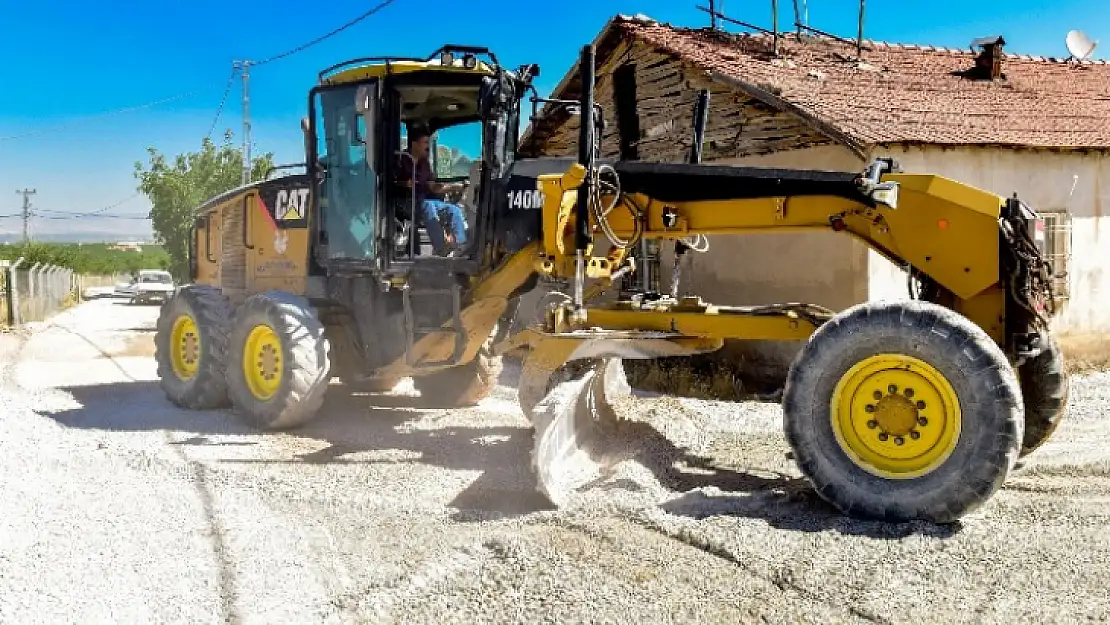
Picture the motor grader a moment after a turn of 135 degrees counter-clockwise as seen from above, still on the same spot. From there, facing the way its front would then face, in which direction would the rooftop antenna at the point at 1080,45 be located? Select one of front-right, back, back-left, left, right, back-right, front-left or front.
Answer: front-right

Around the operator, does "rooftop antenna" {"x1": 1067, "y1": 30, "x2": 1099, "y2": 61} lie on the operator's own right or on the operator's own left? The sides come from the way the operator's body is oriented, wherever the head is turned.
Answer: on the operator's own left

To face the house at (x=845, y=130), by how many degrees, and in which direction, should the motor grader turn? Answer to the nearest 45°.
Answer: approximately 90° to its left

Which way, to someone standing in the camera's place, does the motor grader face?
facing the viewer and to the right of the viewer

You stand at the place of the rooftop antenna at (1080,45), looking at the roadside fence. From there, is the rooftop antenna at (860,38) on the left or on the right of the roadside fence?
left

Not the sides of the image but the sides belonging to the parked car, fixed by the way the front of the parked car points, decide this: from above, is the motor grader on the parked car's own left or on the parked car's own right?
on the parked car's own left

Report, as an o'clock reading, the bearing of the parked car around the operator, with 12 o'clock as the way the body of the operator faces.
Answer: The parked car is roughly at 7 o'clock from the operator.

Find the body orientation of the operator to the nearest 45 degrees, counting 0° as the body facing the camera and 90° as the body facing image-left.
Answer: approximately 315°

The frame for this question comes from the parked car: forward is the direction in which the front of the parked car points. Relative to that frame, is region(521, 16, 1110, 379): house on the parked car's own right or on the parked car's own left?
on the parked car's own left

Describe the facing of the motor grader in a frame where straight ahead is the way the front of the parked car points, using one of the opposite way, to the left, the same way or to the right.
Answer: to the left

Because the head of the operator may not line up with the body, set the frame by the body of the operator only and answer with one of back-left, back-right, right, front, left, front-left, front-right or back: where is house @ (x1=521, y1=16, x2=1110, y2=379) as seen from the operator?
left

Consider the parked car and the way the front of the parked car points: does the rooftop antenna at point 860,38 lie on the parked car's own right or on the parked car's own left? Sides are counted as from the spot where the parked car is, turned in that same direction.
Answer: on the parked car's own left
